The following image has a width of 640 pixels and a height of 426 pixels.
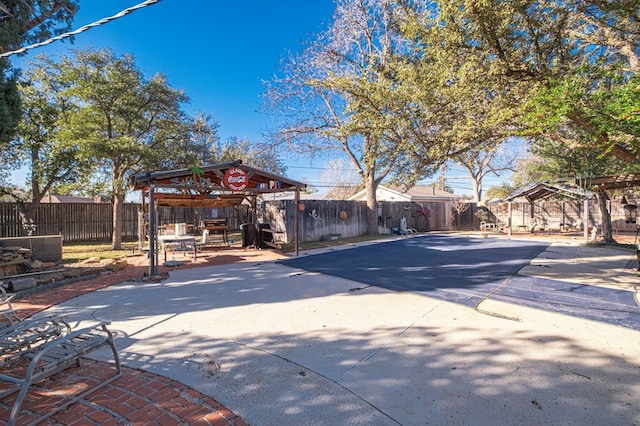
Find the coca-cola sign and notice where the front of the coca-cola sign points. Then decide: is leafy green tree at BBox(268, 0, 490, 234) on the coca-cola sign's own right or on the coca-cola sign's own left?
on the coca-cola sign's own left

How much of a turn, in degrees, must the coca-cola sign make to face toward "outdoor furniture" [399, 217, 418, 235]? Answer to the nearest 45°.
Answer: approximately 135° to its left

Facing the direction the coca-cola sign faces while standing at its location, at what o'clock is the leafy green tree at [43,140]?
The leafy green tree is roughly at 4 o'clock from the coca-cola sign.

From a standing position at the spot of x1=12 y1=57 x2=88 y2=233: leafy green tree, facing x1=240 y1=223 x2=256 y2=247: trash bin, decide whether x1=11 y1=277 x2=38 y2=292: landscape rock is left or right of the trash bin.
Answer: right

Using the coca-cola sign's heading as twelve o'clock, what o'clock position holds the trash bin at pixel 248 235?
The trash bin is roughly at 6 o'clock from the coca-cola sign.

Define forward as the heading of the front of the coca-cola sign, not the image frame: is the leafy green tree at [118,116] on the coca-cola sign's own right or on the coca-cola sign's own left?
on the coca-cola sign's own right

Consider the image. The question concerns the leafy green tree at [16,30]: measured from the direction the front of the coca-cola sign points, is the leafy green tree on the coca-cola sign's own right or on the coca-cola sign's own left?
on the coca-cola sign's own right

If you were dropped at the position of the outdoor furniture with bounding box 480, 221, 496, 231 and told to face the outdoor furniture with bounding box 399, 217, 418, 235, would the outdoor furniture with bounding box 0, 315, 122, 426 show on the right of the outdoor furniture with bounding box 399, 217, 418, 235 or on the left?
left

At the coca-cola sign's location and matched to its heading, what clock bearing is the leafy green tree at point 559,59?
The leafy green tree is roughly at 10 o'clock from the coca-cola sign.

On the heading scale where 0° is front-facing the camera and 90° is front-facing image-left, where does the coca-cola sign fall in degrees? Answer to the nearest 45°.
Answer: approximately 0°

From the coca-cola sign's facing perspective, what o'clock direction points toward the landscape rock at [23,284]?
The landscape rock is roughly at 2 o'clock from the coca-cola sign.

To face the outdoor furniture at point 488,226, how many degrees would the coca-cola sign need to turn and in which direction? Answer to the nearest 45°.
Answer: approximately 135° to its left
